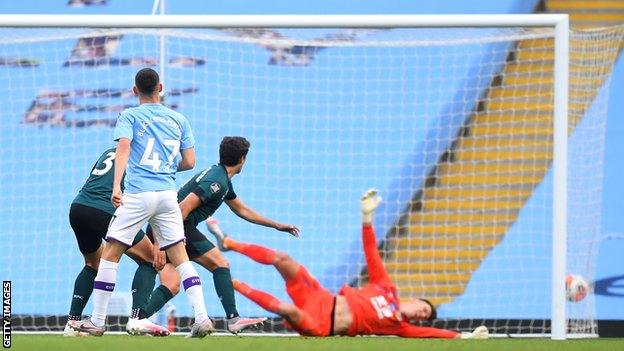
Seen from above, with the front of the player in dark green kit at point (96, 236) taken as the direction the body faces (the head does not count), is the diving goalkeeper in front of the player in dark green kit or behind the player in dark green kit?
in front

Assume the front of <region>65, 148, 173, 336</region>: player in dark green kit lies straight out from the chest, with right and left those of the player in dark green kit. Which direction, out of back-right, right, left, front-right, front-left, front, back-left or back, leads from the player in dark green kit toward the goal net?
front

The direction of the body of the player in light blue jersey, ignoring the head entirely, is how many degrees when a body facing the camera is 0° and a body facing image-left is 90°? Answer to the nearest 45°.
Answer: approximately 180°

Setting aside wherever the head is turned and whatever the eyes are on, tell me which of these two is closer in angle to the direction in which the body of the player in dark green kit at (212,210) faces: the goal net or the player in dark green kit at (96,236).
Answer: the goal net

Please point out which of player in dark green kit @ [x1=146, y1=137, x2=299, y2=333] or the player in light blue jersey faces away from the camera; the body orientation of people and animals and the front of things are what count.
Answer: the player in light blue jersey

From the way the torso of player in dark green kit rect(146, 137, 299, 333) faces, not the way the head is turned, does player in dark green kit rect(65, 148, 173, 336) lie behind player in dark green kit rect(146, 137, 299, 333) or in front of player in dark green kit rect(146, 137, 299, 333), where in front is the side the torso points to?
behind

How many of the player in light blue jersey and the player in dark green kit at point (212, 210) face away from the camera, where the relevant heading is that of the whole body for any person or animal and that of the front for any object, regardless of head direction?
1

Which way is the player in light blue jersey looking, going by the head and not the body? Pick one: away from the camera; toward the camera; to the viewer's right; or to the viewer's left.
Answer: away from the camera

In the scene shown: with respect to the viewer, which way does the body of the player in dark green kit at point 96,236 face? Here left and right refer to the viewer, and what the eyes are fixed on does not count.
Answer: facing away from the viewer and to the right of the viewer

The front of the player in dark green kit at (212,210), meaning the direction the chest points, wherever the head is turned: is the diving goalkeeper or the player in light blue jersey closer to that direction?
the diving goalkeeper
